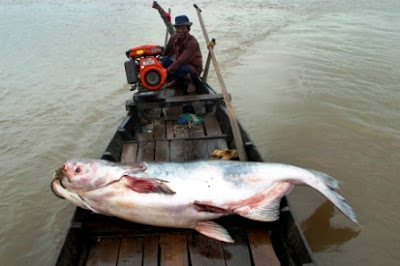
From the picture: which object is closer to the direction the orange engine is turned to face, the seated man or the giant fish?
the giant fish

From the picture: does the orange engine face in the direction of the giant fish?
yes

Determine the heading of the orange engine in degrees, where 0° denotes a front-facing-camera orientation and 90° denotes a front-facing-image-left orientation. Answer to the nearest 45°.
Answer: approximately 0°

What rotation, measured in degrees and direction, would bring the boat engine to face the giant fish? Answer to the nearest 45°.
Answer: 0° — it already faces it

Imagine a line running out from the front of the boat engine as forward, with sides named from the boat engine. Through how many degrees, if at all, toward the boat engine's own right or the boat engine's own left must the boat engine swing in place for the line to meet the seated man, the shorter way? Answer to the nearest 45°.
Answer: approximately 135° to the boat engine's own left

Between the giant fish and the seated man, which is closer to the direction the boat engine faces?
the giant fish

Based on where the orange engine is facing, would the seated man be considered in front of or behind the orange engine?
behind
